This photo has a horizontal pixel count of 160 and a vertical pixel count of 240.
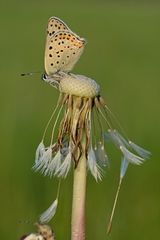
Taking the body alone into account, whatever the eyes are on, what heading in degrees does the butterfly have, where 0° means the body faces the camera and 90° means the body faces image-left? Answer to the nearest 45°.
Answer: approximately 90°
